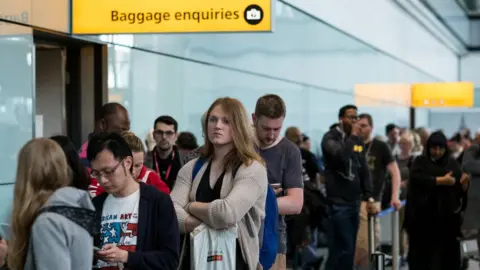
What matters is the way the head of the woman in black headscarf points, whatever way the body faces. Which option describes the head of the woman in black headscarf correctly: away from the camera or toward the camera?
toward the camera

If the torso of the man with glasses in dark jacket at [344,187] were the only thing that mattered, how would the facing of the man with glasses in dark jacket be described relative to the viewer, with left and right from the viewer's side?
facing the viewer and to the right of the viewer

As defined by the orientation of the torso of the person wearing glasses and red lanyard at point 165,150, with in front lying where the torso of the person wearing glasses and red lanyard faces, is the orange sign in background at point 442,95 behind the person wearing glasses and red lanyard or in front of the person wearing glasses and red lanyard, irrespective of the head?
behind

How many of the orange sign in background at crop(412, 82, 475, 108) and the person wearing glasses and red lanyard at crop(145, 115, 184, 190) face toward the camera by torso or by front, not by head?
2

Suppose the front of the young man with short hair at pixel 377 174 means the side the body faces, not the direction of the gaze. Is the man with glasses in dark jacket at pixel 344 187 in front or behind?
in front

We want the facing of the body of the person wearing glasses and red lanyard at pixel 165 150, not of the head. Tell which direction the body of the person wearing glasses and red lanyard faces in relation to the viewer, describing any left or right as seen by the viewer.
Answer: facing the viewer

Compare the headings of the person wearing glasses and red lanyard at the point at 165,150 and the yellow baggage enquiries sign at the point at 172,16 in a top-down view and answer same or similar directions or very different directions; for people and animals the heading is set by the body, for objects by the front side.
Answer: same or similar directions

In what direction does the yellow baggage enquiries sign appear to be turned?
toward the camera

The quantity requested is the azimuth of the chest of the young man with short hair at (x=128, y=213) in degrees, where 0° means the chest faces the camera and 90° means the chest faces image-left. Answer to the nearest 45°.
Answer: approximately 45°

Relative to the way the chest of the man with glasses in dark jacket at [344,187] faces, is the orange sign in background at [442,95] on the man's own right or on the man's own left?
on the man's own left

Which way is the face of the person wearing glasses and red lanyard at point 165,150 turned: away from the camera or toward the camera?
toward the camera
